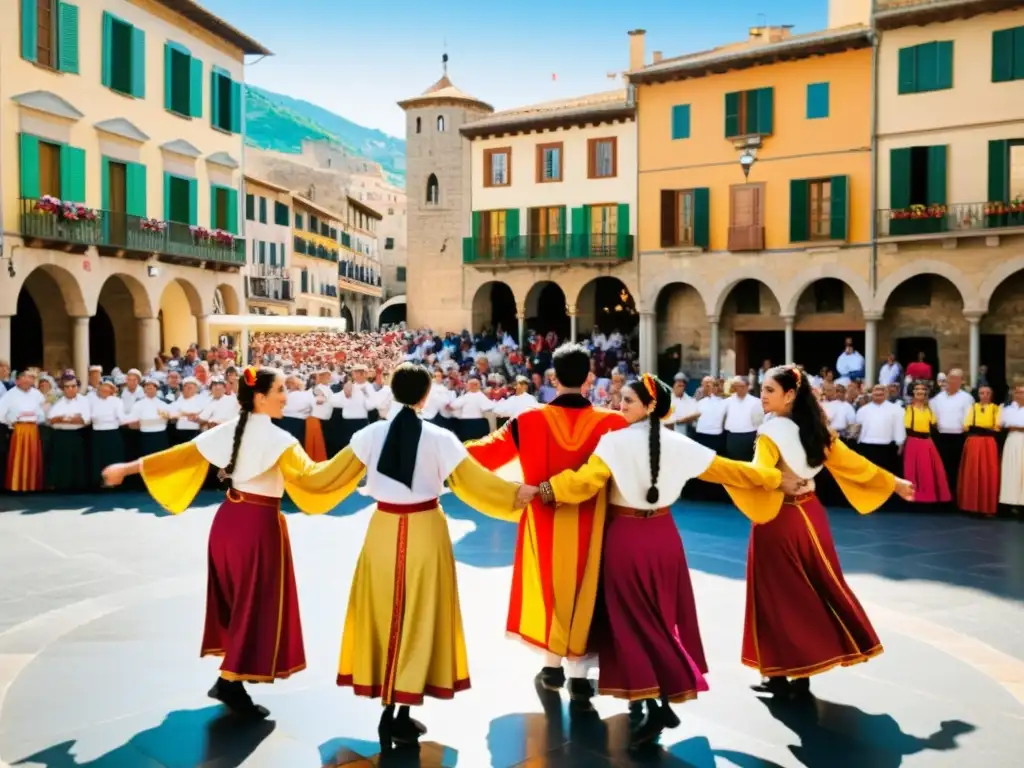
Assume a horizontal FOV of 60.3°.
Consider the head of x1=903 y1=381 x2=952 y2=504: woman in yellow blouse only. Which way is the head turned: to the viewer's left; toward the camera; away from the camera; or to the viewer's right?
toward the camera

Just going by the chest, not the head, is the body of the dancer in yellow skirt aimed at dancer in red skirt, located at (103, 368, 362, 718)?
no

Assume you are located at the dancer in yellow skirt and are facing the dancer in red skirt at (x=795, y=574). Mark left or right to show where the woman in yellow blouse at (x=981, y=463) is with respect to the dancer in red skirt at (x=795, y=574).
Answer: left

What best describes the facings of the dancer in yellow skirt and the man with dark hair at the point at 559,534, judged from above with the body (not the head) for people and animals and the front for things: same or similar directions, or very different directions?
same or similar directions

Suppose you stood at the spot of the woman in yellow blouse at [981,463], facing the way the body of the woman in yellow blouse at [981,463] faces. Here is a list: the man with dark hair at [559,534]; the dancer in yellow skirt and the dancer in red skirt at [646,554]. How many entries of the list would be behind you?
0

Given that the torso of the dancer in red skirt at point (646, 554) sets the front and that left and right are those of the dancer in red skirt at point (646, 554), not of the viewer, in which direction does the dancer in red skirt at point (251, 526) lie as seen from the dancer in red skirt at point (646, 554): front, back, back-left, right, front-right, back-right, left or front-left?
left

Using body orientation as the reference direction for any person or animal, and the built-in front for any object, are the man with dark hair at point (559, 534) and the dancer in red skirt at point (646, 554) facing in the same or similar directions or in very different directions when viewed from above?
same or similar directions

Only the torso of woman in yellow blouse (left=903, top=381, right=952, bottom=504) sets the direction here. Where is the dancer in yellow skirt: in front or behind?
in front

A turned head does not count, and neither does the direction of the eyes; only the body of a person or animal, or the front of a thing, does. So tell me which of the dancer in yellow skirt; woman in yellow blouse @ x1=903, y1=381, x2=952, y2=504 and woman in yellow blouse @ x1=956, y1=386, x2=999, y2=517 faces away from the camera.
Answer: the dancer in yellow skirt

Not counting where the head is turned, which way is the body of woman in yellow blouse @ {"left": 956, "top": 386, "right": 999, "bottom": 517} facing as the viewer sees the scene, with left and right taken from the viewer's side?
facing the viewer

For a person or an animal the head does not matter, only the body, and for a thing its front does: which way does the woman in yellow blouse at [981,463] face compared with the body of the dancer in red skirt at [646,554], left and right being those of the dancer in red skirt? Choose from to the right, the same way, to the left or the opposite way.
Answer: the opposite way

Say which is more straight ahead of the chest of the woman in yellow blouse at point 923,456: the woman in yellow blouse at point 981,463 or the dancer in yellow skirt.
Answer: the dancer in yellow skirt

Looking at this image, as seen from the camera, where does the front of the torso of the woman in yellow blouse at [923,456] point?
toward the camera

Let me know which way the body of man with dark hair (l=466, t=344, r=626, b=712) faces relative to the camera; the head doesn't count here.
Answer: away from the camera

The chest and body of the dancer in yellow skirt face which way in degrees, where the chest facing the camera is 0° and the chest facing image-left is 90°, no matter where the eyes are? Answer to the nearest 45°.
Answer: approximately 180°

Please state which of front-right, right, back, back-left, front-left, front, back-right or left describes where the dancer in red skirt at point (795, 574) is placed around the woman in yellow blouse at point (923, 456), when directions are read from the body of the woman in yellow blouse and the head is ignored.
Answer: front

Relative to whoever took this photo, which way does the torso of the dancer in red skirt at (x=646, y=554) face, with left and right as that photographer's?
facing away from the viewer

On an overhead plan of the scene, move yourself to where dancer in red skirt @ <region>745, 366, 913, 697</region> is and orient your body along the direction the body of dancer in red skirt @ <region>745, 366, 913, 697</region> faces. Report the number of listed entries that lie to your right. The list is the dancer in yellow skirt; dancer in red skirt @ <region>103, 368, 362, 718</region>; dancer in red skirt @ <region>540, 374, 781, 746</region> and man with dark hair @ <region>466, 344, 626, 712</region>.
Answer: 0
